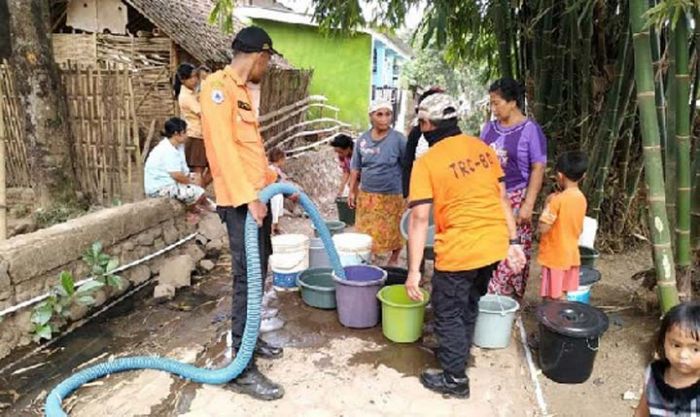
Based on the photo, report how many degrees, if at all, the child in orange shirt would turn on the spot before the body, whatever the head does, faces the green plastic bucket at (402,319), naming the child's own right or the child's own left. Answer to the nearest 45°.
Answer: approximately 90° to the child's own left

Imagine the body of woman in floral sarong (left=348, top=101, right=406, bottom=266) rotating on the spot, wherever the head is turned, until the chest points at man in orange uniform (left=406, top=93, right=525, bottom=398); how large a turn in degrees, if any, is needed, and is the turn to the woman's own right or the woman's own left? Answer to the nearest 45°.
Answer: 0° — they already face them

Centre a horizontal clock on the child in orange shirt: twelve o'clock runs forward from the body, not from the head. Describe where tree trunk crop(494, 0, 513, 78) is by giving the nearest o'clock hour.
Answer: The tree trunk is roughly at 1 o'clock from the child in orange shirt.

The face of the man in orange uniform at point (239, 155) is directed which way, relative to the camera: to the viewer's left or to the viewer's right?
to the viewer's right

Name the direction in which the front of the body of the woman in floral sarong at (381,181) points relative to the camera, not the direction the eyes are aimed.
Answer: toward the camera

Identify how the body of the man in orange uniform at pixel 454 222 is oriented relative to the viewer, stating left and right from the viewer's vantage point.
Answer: facing away from the viewer and to the left of the viewer

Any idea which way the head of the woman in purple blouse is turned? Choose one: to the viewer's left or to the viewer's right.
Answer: to the viewer's left

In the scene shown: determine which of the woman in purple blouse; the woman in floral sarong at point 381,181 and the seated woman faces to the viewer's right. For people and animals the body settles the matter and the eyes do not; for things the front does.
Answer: the seated woman

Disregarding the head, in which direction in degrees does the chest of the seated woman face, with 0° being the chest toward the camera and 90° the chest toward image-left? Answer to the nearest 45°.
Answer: approximately 270°

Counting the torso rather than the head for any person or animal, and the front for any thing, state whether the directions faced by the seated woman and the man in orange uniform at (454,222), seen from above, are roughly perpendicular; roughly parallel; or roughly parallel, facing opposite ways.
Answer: roughly perpendicular

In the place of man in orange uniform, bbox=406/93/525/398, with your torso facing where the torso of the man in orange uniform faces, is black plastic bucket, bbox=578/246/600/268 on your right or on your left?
on your right

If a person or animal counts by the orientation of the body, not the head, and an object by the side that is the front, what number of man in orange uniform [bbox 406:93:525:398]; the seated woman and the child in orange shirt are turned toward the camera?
0
